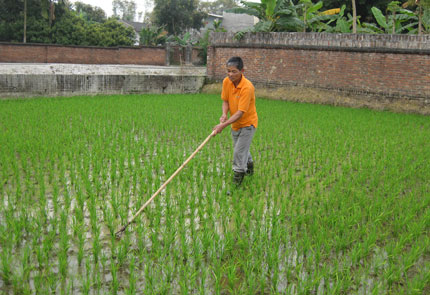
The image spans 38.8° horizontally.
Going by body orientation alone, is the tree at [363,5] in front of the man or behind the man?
behind

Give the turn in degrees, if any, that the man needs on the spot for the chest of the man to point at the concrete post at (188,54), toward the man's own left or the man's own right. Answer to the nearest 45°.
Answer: approximately 135° to the man's own right

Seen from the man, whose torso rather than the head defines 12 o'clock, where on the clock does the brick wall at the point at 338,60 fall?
The brick wall is roughly at 5 o'clock from the man.

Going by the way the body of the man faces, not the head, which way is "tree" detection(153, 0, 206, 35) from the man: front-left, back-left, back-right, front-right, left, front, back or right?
back-right

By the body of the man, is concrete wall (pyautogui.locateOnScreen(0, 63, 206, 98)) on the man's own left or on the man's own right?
on the man's own right

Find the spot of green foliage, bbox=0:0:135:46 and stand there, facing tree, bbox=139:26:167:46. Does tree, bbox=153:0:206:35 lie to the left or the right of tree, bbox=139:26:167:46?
left

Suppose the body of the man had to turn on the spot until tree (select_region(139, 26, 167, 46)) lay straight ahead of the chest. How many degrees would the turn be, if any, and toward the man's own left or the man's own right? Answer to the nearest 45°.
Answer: approximately 135° to the man's own right

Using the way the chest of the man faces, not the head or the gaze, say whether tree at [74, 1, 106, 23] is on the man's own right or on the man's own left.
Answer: on the man's own right
